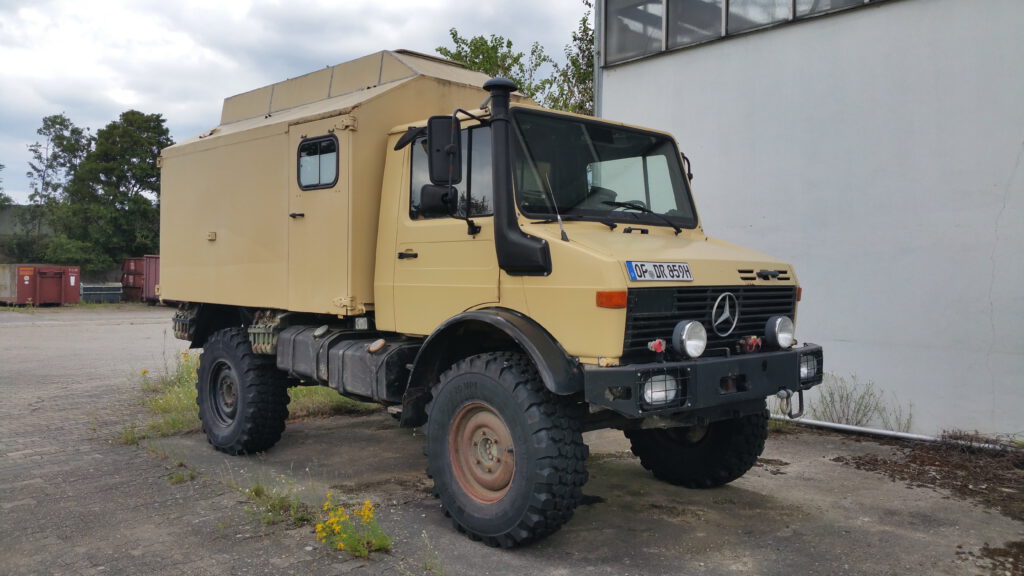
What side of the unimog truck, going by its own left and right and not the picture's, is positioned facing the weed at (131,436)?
back

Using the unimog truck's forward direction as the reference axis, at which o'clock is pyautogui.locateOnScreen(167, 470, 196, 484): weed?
The weed is roughly at 5 o'clock from the unimog truck.

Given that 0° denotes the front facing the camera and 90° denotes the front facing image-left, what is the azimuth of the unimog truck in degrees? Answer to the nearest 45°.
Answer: approximately 315°

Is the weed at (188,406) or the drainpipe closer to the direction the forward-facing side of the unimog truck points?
the drainpipe

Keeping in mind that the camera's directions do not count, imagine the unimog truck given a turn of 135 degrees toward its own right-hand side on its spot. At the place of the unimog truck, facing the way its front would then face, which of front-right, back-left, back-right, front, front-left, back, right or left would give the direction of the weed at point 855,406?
back-right

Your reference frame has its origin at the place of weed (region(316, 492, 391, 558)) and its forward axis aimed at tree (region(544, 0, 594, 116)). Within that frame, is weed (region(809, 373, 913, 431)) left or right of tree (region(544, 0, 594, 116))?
right

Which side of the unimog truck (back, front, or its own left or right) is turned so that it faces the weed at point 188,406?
back
